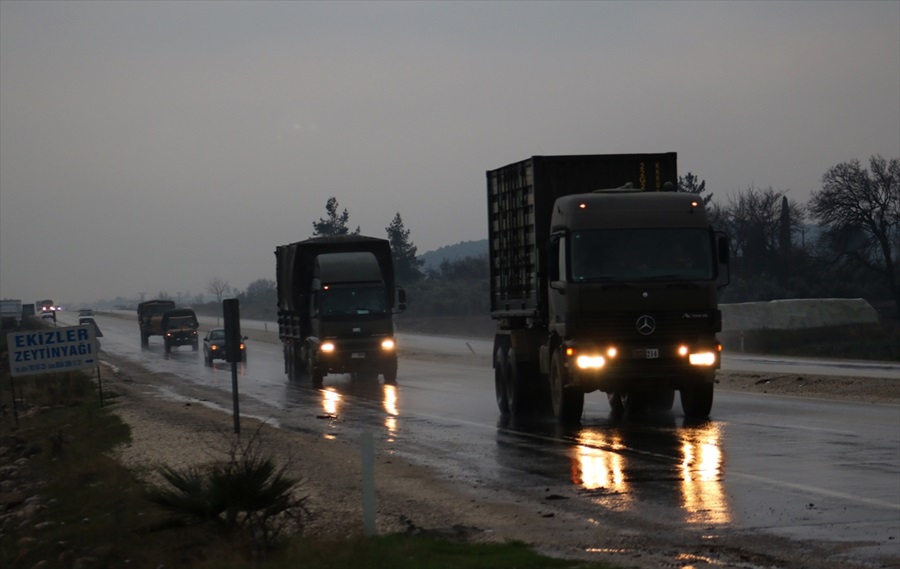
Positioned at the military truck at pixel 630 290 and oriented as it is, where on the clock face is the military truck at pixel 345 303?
the military truck at pixel 345 303 is roughly at 5 o'clock from the military truck at pixel 630 290.

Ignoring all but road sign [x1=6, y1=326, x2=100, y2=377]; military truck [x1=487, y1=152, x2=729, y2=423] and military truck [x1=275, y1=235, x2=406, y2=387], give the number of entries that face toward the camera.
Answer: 3

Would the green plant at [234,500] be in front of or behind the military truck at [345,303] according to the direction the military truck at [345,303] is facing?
in front

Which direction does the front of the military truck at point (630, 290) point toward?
toward the camera

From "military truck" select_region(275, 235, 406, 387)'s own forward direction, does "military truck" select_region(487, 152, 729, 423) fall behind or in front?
in front

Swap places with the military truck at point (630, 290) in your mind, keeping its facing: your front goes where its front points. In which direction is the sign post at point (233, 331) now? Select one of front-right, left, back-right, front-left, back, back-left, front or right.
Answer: right

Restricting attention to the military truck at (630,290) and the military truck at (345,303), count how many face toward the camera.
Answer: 2

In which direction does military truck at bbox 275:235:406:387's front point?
toward the camera

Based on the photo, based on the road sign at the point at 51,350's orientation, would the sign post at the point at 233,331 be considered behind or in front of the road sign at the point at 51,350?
in front

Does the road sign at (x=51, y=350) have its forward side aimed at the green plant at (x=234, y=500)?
yes

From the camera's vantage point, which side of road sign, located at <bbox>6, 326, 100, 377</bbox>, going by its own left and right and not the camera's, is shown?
front

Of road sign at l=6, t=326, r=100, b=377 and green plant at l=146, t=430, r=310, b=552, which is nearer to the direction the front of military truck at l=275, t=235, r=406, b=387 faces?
the green plant

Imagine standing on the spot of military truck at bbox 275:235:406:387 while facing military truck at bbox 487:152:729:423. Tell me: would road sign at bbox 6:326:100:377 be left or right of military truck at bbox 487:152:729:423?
right

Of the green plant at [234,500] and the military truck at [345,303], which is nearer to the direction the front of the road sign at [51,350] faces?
the green plant

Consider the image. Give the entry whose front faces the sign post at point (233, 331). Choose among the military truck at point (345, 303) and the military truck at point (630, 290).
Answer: the military truck at point (345, 303)
